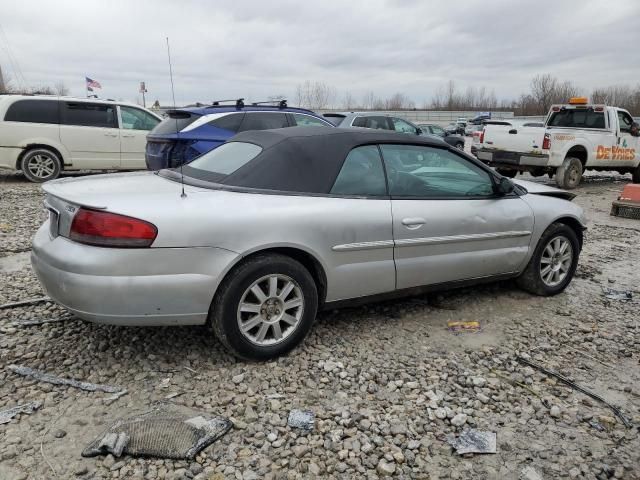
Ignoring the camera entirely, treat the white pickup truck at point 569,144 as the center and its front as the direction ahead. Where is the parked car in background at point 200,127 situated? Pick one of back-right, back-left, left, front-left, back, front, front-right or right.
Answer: back

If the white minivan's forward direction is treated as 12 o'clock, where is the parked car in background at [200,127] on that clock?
The parked car in background is roughly at 2 o'clock from the white minivan.

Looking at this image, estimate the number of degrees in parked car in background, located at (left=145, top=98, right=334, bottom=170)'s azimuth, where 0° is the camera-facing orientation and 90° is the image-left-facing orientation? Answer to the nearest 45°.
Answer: approximately 225°

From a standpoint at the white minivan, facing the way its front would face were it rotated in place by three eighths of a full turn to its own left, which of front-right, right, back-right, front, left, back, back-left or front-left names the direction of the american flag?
front-right

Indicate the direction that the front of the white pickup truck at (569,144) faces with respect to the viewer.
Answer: facing away from the viewer and to the right of the viewer

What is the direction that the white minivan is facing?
to the viewer's right

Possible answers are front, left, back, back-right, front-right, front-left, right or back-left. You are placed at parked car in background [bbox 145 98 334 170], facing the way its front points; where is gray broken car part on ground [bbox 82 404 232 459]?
back-right

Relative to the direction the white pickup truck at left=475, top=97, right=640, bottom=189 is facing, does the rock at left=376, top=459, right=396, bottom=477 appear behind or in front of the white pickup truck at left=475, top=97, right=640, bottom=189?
behind

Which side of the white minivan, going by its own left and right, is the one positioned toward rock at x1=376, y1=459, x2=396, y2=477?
right

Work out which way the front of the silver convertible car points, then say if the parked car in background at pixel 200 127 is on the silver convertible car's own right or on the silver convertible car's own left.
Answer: on the silver convertible car's own left
